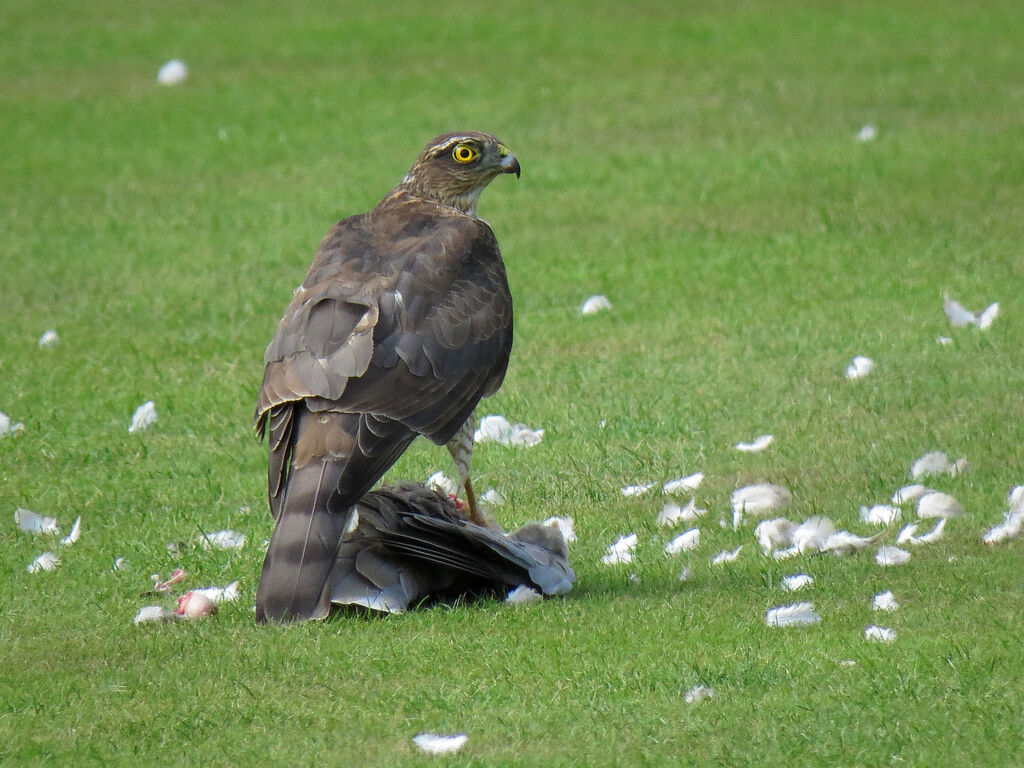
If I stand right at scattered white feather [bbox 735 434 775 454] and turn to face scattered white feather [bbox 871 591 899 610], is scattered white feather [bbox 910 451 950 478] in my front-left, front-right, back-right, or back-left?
front-left

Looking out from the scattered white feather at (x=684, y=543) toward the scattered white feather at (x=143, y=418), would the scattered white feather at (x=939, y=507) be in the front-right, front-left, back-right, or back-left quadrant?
back-right

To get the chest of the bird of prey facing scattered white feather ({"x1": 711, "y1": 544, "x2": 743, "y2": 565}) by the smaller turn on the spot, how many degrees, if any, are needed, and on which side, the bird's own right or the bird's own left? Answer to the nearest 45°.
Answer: approximately 45° to the bird's own right

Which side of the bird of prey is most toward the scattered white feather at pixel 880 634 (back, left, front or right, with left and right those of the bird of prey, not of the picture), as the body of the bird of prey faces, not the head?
right

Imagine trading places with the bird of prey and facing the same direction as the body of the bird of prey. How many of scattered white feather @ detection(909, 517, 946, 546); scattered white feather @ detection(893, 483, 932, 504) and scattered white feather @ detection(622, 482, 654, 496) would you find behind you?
0

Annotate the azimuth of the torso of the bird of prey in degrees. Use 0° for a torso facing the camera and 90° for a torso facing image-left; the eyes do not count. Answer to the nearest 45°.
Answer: approximately 225°

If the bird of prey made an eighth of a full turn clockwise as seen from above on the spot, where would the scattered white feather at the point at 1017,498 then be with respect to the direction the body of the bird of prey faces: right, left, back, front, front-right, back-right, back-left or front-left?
front

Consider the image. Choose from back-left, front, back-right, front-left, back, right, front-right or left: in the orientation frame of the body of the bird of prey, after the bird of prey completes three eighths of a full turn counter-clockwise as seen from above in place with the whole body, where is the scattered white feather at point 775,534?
back

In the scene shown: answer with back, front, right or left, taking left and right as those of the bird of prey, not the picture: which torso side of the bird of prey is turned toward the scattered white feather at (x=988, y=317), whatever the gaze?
front

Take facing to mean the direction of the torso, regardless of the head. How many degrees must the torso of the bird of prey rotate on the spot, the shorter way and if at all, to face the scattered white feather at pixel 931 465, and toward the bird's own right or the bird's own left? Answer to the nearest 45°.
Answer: approximately 45° to the bird's own right

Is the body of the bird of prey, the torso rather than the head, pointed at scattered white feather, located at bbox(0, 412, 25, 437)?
no

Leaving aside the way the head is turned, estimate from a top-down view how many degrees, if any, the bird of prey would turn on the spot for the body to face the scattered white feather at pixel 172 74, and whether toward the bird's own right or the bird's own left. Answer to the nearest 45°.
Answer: approximately 45° to the bird's own left

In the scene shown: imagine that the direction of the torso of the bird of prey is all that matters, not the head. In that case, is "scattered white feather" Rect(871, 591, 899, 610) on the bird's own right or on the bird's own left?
on the bird's own right

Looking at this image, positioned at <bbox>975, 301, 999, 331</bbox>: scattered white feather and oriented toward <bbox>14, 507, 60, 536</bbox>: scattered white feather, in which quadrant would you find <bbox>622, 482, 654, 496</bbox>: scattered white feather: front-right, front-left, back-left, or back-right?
front-left

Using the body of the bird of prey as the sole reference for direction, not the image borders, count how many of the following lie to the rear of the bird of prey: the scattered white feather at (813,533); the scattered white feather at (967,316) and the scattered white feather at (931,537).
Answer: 0

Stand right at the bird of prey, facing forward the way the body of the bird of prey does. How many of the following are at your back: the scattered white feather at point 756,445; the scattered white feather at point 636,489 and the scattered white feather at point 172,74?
0

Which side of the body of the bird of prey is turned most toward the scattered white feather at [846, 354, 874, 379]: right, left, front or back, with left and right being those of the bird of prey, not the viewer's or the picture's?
front

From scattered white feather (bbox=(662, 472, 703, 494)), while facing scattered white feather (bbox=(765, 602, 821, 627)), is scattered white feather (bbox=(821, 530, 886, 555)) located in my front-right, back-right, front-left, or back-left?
front-left

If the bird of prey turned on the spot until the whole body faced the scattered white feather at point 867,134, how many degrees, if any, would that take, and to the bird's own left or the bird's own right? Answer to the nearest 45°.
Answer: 0° — it already faces it

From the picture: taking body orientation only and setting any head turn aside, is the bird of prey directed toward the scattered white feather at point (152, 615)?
no
